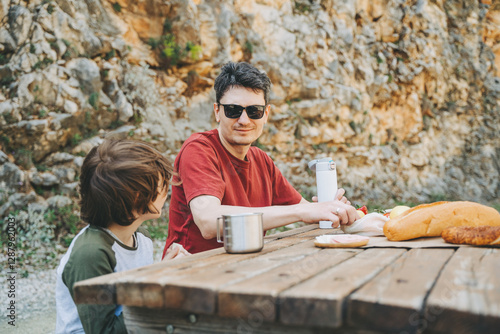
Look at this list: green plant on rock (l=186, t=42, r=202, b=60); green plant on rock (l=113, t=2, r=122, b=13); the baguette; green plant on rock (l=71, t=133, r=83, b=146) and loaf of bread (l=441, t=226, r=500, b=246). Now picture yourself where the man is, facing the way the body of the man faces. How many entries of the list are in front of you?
2

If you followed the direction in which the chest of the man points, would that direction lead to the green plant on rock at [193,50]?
no

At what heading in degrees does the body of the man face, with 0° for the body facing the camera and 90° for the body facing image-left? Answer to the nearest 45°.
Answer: approximately 315°

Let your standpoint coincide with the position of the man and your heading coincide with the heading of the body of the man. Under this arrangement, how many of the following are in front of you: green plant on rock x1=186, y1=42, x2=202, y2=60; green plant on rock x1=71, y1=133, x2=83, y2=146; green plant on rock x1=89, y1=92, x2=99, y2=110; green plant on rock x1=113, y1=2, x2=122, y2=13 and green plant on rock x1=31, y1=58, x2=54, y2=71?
0

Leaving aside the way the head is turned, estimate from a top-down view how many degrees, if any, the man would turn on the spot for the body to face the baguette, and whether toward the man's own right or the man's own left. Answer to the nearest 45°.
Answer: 0° — they already face it

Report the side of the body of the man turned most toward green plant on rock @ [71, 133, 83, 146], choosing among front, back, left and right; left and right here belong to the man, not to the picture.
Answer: back

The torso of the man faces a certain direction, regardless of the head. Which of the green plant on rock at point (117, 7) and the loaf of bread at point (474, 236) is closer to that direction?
the loaf of bread

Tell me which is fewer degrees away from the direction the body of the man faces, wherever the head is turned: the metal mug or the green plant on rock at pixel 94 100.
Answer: the metal mug

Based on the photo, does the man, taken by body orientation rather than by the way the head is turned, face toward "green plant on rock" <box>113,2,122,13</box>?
no

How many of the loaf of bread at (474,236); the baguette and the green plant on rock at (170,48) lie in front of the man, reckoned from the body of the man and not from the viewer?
2

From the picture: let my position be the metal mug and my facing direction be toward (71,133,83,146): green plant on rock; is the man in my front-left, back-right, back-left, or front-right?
front-right

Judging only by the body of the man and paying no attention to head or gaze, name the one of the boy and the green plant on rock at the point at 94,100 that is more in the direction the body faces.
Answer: the boy

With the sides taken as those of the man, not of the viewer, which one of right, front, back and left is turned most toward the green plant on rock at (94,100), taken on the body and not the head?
back

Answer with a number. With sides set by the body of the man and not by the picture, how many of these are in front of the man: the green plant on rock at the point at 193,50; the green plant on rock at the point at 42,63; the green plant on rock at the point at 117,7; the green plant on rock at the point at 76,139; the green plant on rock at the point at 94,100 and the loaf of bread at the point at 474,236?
1

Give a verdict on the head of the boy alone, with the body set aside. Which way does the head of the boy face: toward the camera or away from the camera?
away from the camera

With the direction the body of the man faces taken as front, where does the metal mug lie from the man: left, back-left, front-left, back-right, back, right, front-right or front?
front-right

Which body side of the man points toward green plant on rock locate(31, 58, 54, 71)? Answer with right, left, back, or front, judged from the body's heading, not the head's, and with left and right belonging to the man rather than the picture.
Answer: back
